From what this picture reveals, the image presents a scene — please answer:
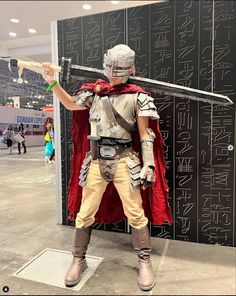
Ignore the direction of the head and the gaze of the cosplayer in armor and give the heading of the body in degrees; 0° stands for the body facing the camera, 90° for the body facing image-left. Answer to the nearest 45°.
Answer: approximately 0°
